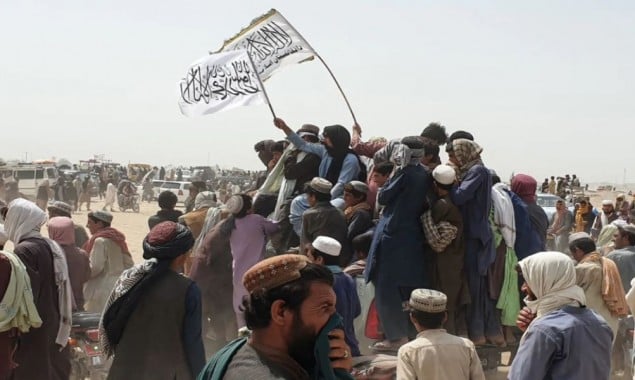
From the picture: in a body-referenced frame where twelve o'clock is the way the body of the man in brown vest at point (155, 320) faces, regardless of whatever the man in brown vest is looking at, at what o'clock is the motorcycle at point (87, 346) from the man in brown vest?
The motorcycle is roughly at 10 o'clock from the man in brown vest.

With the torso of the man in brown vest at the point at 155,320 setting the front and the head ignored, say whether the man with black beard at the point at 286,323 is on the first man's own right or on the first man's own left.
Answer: on the first man's own right

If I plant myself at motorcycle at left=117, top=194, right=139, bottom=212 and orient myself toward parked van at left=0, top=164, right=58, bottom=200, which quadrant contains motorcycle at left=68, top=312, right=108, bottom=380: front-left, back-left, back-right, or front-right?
back-left

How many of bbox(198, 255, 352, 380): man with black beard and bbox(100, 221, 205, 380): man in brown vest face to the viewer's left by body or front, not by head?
0

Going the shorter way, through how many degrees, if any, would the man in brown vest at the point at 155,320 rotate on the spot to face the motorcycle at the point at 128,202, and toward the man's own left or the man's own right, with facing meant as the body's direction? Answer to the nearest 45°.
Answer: approximately 45° to the man's own left

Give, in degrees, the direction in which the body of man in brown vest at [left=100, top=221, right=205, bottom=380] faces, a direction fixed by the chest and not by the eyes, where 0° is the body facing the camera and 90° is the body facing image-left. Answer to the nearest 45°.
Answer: approximately 225°

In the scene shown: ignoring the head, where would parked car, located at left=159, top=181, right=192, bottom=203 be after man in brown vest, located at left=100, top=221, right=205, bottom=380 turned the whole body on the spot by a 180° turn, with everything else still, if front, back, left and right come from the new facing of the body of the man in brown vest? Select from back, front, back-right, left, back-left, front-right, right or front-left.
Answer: back-right
